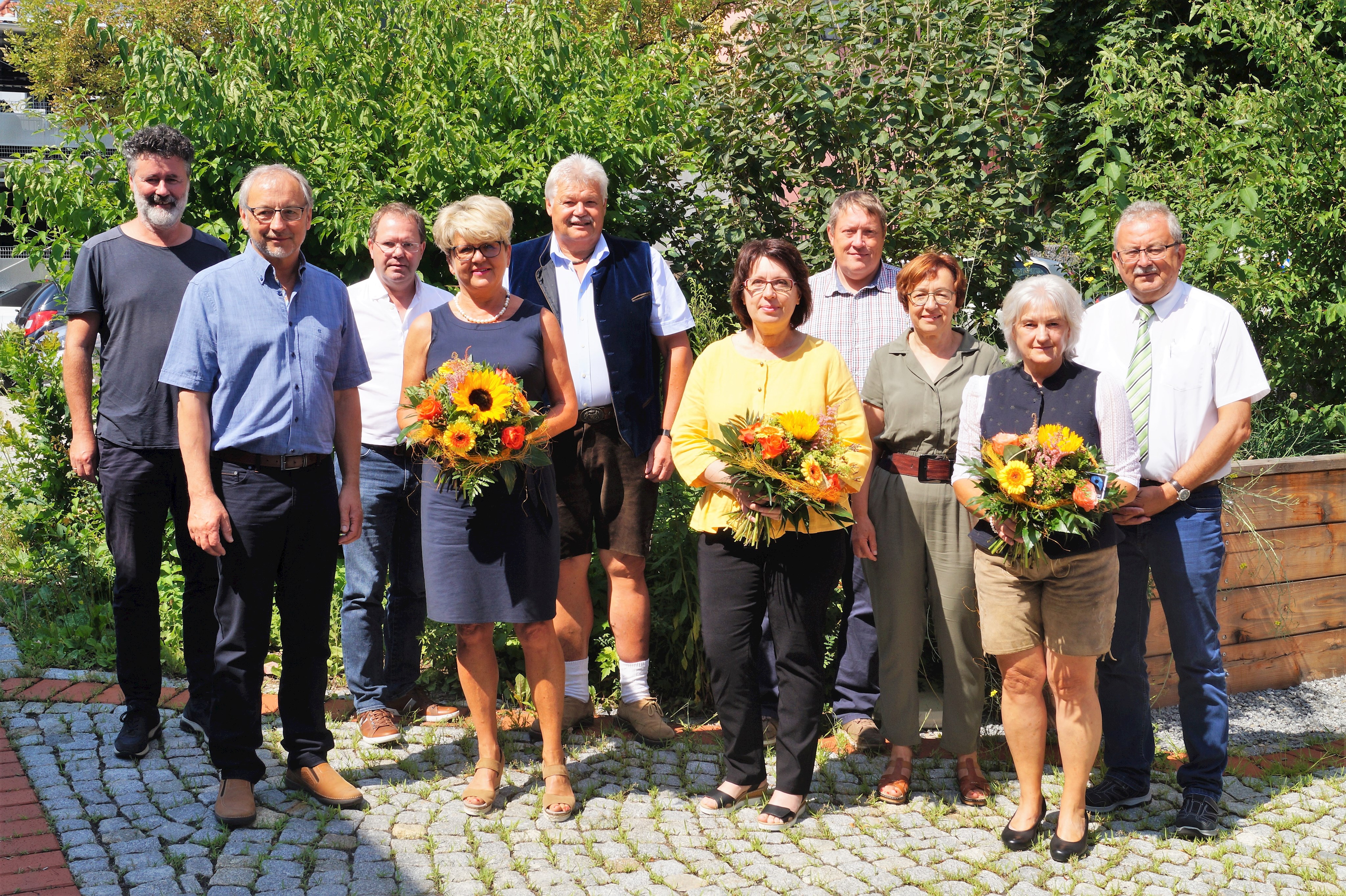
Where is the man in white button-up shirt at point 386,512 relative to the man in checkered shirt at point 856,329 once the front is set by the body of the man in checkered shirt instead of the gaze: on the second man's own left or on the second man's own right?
on the second man's own right

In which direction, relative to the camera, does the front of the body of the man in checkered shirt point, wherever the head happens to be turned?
toward the camera

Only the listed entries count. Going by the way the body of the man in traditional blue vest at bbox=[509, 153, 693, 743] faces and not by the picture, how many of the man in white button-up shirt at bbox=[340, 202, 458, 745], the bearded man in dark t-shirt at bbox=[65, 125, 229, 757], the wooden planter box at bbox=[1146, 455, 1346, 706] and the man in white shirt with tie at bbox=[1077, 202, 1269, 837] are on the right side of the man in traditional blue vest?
2

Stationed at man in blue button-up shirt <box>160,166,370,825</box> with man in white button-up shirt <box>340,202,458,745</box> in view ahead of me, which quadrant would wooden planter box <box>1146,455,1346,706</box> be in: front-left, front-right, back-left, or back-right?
front-right

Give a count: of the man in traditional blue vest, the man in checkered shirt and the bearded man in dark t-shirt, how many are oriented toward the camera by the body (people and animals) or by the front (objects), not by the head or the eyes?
3

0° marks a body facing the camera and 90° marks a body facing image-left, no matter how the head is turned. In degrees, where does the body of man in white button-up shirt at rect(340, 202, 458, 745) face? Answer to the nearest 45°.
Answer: approximately 315°

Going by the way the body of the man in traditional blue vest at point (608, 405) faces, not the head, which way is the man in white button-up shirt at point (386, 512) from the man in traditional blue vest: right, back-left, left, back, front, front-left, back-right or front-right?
right

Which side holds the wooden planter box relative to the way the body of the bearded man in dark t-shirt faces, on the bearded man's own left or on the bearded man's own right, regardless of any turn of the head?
on the bearded man's own left

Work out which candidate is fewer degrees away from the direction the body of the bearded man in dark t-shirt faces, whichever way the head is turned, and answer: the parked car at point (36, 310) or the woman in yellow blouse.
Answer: the woman in yellow blouse

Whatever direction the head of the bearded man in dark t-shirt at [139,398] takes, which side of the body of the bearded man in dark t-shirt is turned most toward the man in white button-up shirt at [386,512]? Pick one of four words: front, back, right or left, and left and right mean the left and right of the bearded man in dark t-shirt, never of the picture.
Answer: left

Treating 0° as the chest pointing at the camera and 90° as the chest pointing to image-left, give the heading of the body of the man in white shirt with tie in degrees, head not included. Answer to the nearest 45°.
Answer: approximately 45°

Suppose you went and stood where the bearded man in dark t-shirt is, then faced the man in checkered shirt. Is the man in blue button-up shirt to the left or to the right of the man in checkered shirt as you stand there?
right
